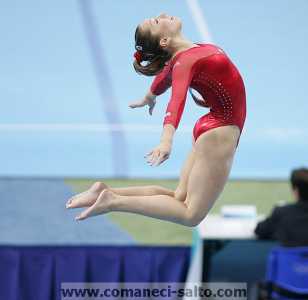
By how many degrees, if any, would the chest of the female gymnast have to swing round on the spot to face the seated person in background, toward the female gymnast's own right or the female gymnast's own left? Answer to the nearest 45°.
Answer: approximately 45° to the female gymnast's own left

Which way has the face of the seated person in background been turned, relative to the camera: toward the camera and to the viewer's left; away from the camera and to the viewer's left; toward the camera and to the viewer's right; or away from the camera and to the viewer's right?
away from the camera and to the viewer's left

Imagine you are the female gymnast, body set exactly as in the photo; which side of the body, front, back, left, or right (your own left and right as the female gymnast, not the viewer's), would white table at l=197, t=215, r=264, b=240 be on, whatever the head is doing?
left

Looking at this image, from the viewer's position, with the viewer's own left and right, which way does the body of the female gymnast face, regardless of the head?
facing to the right of the viewer
